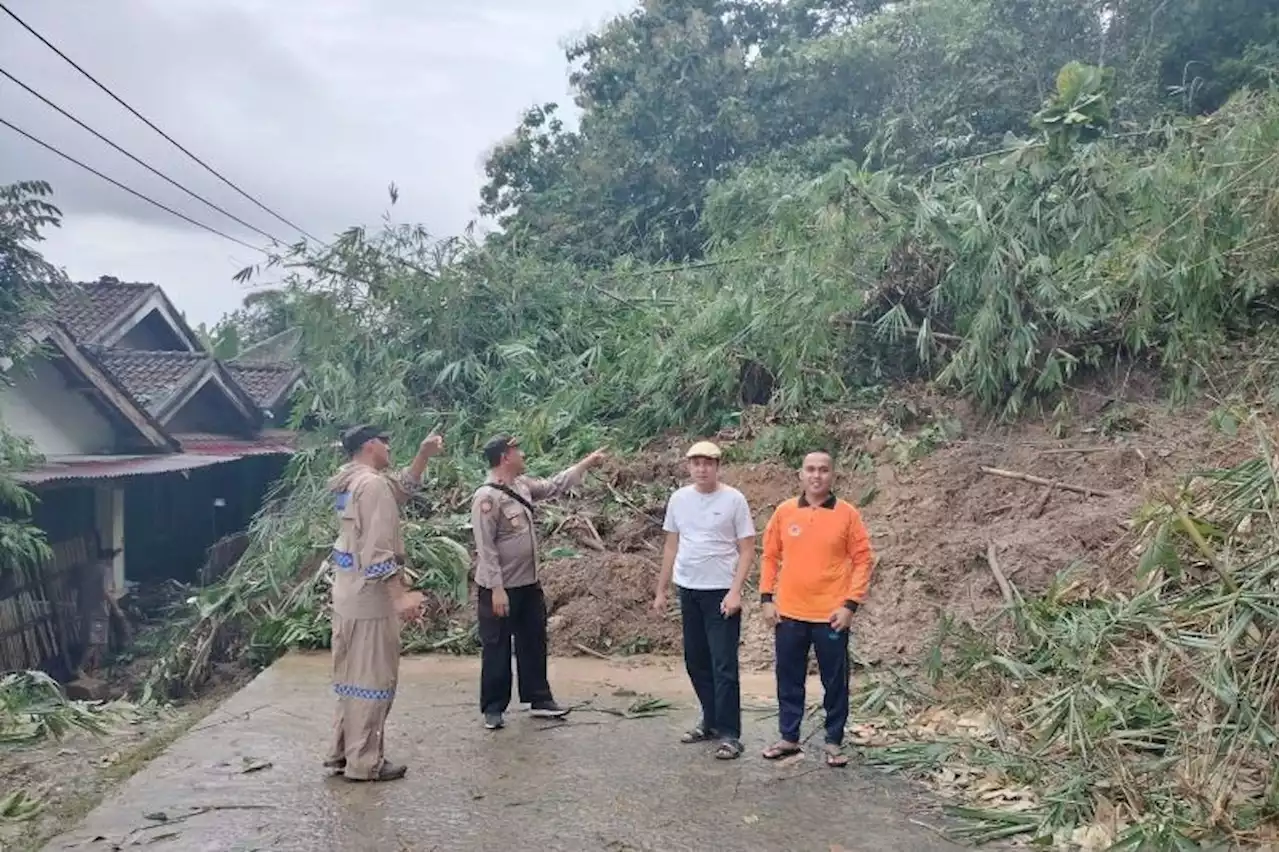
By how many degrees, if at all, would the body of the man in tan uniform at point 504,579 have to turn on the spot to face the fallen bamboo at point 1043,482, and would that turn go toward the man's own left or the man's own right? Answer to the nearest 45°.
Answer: approximately 90° to the man's own left

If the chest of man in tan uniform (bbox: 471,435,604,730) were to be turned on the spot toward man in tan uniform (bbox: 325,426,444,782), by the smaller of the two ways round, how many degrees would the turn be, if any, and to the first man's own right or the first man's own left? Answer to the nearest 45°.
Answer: approximately 90° to the first man's own right

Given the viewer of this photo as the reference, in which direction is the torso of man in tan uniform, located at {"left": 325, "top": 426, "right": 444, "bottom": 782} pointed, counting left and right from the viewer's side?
facing to the right of the viewer

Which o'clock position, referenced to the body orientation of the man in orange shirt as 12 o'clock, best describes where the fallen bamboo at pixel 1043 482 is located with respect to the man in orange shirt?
The fallen bamboo is roughly at 7 o'clock from the man in orange shirt.

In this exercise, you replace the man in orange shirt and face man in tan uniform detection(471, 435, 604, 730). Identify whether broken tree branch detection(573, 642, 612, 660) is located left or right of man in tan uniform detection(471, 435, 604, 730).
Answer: right

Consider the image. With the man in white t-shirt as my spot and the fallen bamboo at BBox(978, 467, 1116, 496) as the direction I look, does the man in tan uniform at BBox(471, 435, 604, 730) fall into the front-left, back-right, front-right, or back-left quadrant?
back-left

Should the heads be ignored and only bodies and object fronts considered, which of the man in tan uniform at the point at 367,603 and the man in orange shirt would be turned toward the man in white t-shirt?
the man in tan uniform

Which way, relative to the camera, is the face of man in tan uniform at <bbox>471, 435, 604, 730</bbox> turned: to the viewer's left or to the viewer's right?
to the viewer's right

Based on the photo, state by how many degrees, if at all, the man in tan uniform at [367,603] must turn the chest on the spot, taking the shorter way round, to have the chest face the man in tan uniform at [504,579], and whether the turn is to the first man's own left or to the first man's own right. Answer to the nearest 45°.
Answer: approximately 45° to the first man's own left

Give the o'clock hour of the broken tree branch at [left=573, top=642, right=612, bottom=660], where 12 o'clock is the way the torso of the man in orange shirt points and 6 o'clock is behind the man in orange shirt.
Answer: The broken tree branch is roughly at 5 o'clock from the man in orange shirt.

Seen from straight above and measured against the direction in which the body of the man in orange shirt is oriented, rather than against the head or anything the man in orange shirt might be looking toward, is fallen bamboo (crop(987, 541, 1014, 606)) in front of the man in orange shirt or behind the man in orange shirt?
behind

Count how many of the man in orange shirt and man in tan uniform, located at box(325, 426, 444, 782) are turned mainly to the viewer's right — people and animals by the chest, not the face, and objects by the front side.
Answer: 1

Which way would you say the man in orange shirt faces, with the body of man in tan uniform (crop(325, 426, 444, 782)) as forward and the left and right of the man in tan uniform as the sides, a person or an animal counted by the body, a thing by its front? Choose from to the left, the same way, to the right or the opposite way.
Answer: to the right
